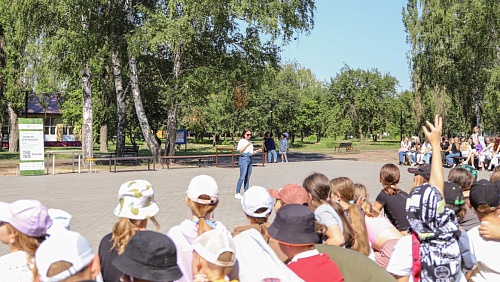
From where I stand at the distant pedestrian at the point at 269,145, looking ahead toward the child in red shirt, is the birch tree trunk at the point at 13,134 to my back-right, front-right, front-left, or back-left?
back-right

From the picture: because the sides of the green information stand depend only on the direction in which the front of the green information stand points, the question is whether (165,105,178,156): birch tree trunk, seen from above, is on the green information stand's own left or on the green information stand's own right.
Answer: on the green information stand's own left

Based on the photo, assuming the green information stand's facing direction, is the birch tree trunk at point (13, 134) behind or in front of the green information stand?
behind

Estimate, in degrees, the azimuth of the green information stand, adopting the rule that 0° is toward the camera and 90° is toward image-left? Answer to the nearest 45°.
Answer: approximately 0°

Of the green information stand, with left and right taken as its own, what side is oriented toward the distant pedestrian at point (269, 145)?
left

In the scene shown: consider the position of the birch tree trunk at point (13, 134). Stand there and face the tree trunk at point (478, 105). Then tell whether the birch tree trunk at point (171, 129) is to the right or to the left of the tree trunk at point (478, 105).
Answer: right
